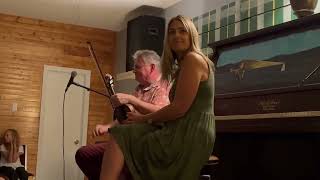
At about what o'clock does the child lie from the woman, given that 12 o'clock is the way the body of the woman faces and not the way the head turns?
The child is roughly at 2 o'clock from the woman.

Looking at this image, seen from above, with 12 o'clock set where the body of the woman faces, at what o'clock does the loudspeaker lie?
The loudspeaker is roughly at 3 o'clock from the woman.

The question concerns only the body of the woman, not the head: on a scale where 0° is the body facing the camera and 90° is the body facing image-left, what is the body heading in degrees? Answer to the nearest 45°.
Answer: approximately 90°
